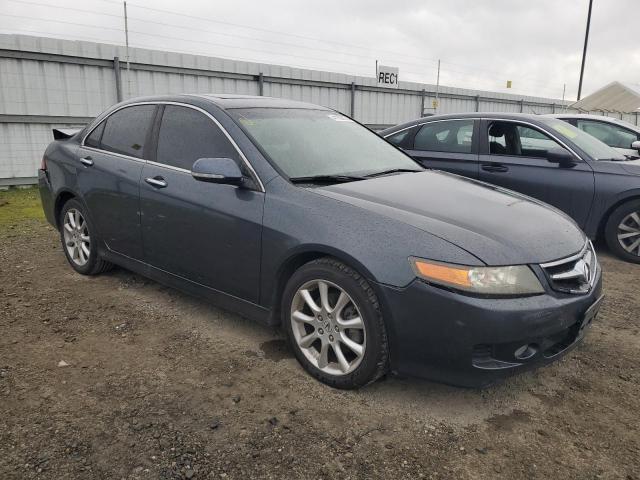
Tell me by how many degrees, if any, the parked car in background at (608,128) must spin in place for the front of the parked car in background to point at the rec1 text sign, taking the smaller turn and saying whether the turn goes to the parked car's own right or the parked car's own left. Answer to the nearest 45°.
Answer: approximately 135° to the parked car's own left

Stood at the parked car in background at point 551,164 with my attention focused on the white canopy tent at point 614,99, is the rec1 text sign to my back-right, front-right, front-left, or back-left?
front-left

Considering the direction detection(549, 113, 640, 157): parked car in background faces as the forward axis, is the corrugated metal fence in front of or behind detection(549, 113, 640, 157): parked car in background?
behind

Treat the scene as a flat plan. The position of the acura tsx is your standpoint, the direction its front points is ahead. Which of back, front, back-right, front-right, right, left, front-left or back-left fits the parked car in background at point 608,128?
left

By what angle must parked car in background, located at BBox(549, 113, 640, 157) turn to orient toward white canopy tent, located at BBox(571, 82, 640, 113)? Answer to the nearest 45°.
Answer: approximately 90° to its left

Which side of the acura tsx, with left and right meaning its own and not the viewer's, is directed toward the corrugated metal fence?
back

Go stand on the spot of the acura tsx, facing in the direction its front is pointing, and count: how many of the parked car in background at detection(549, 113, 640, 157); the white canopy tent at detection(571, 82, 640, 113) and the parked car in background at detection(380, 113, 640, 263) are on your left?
3

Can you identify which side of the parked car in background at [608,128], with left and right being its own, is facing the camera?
right

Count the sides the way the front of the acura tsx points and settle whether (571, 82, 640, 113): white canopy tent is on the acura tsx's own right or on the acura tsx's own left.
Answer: on the acura tsx's own left

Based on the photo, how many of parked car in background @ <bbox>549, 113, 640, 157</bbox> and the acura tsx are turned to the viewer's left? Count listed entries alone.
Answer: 0

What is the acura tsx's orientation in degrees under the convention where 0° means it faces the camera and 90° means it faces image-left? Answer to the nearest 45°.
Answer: approximately 315°

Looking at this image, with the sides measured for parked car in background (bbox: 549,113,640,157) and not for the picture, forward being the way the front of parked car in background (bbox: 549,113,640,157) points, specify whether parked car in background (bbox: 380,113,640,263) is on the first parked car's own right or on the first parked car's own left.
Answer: on the first parked car's own right
